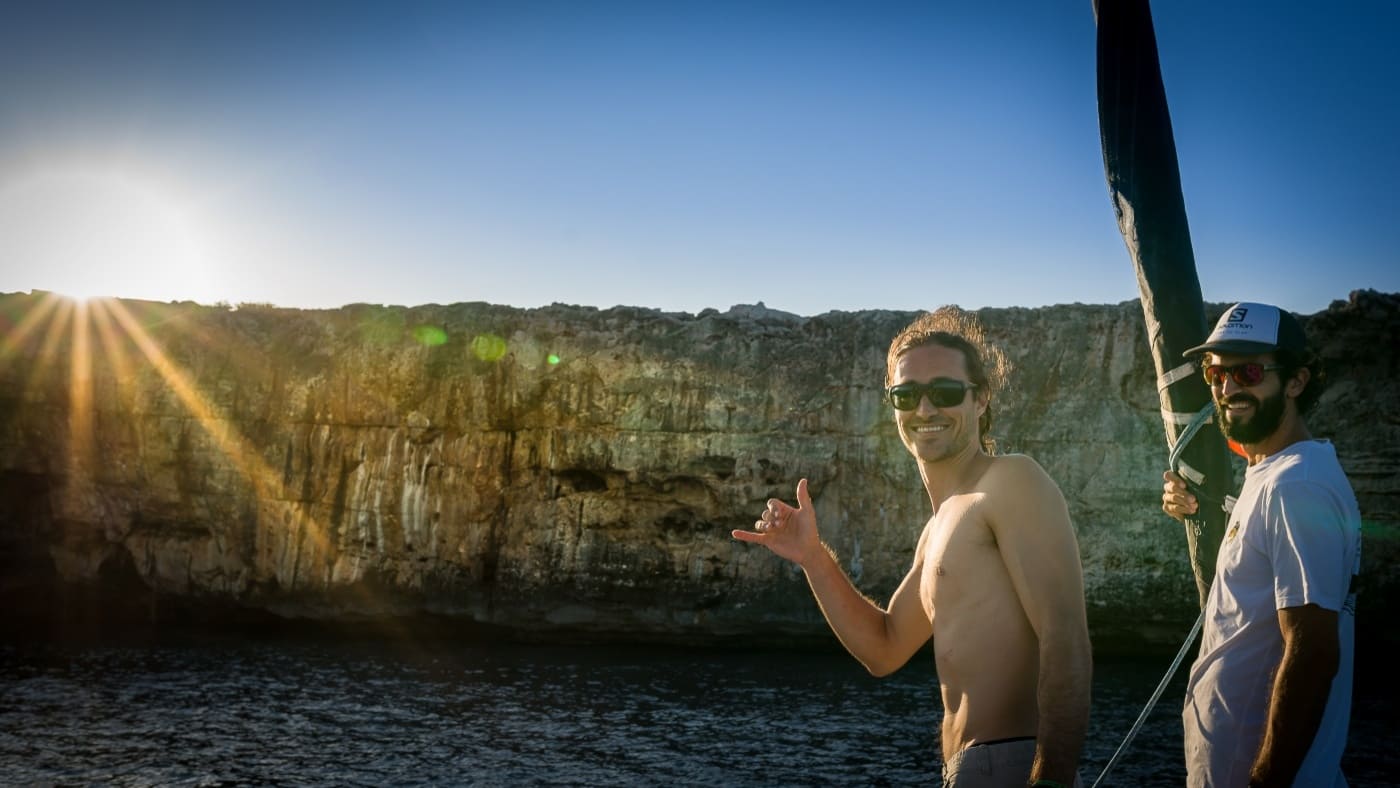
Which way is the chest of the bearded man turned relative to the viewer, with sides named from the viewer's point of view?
facing to the left of the viewer

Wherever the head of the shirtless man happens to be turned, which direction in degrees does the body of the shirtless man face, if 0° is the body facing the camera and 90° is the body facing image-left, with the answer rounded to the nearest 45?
approximately 45°

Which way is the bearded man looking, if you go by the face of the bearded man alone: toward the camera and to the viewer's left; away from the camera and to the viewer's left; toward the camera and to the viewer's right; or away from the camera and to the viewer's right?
toward the camera and to the viewer's left
